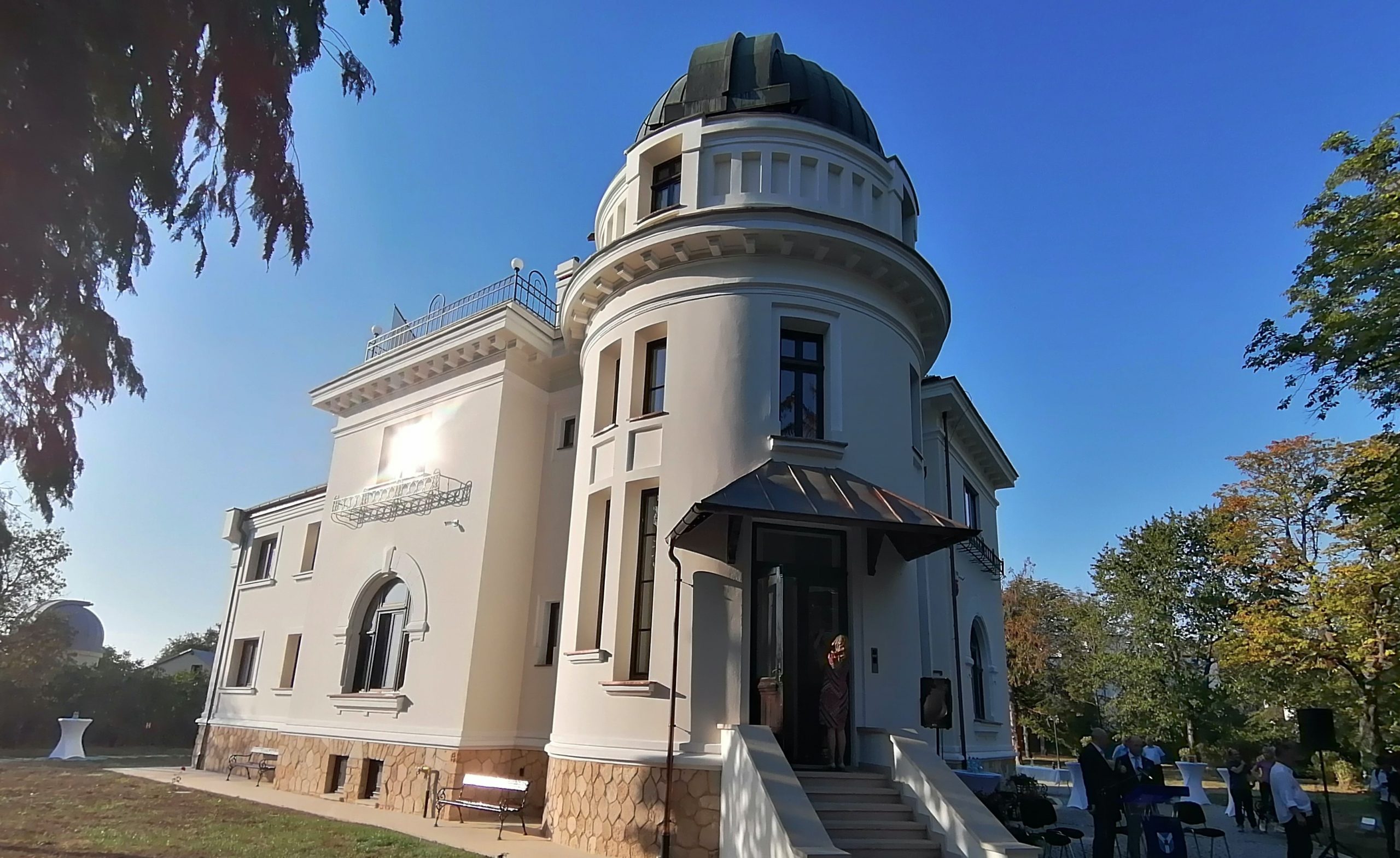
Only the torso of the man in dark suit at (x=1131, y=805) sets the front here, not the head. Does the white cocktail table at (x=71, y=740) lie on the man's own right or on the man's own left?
on the man's own right

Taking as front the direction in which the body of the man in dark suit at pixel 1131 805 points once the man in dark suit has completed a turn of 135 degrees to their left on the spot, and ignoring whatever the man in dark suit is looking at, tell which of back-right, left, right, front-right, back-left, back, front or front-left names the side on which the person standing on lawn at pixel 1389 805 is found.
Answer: front

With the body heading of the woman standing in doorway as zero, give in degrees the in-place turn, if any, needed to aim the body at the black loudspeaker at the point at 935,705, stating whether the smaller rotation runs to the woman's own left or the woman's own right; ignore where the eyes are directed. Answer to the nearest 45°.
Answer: approximately 135° to the woman's own left

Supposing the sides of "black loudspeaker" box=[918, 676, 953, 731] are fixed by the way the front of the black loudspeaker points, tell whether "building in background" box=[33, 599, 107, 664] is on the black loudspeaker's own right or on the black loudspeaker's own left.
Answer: on the black loudspeaker's own right

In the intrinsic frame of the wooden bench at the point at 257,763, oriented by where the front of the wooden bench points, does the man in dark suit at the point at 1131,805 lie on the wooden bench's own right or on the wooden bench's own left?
on the wooden bench's own left
